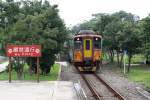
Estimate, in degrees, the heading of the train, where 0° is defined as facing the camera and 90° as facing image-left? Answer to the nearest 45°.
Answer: approximately 0°

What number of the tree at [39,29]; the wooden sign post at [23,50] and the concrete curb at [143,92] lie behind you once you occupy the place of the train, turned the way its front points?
0

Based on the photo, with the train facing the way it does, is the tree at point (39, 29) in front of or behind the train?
in front

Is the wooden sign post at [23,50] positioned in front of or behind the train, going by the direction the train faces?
in front

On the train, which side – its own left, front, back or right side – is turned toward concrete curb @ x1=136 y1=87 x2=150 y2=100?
front

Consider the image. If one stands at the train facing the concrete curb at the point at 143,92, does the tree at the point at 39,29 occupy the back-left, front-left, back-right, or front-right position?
front-right
